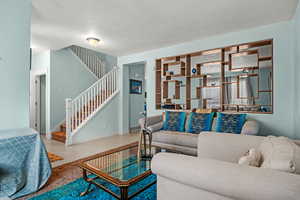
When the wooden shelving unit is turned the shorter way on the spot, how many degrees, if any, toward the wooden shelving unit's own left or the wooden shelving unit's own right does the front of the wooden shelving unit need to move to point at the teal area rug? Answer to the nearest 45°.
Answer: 0° — it already faces it

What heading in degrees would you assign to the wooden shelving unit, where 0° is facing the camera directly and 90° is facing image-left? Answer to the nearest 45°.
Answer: approximately 45°

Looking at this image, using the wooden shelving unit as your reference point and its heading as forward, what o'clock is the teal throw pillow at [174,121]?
The teal throw pillow is roughly at 2 o'clock from the wooden shelving unit.

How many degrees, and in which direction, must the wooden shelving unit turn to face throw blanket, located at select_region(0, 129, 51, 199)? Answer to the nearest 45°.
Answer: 0° — it already faces it

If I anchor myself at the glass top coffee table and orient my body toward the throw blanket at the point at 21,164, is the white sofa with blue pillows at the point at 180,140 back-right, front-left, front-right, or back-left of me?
back-right

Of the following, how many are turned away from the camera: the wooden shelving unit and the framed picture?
0

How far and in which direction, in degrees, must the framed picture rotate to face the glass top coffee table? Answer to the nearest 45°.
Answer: approximately 45° to its right

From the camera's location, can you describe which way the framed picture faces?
facing the viewer and to the right of the viewer

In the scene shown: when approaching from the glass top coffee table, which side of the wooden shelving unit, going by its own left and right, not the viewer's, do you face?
front

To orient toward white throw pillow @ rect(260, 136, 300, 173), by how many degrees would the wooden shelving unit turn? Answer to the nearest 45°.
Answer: approximately 45° to its left
